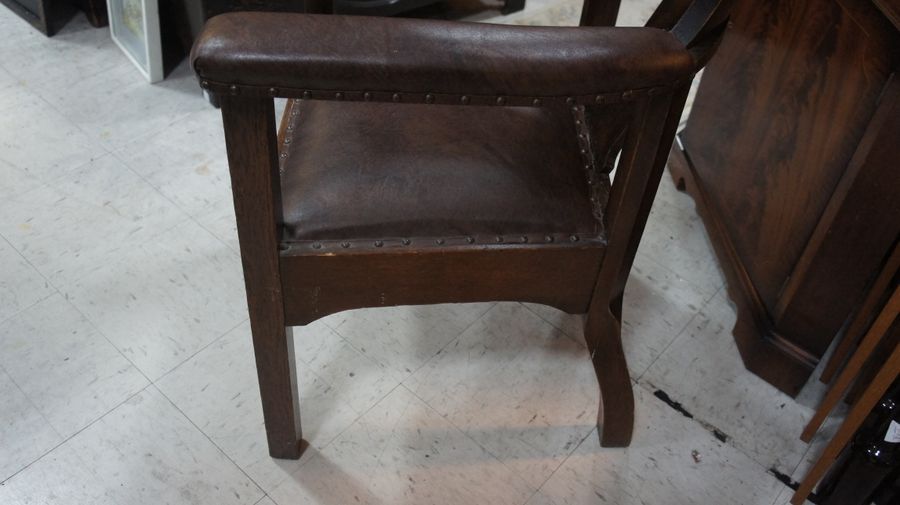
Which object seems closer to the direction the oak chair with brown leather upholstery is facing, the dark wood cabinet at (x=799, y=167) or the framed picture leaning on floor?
the framed picture leaning on floor

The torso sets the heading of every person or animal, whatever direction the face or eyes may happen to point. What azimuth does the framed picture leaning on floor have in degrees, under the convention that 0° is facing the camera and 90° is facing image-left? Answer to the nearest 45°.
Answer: approximately 45°

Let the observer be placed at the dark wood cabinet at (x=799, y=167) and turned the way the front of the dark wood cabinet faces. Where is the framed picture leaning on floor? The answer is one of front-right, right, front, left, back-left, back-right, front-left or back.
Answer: front-right

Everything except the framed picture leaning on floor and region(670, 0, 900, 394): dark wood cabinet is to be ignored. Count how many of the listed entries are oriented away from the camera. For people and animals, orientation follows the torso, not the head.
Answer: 0

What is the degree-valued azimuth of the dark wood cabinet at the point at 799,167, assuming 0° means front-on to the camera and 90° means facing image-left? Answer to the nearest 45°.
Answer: approximately 45°

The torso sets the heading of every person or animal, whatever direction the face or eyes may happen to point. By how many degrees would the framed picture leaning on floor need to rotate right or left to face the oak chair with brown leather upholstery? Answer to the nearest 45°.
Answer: approximately 45° to its left

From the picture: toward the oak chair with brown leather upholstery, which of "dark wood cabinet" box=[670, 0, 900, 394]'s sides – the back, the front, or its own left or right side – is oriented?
front
